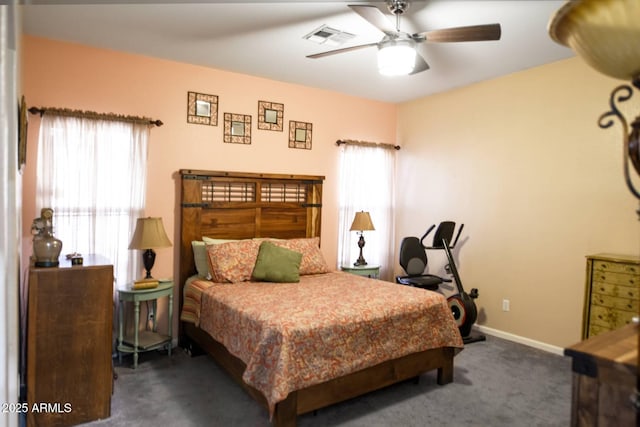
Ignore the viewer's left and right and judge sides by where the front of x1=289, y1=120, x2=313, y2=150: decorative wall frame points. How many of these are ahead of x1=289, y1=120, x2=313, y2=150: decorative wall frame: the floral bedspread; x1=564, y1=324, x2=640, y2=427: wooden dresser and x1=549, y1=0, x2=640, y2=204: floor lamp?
3

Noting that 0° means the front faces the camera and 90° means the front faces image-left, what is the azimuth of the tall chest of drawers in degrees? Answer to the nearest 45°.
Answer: approximately 45°

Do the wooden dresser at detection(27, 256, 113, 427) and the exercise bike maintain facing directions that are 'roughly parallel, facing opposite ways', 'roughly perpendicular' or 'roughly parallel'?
roughly perpendicular

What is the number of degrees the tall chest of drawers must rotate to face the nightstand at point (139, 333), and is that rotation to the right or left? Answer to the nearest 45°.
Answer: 0° — it already faces it

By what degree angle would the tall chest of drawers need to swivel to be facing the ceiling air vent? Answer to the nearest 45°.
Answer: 0° — it already faces it

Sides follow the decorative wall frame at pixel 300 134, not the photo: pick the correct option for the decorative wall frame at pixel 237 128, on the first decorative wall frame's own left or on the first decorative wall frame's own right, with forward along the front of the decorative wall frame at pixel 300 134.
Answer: on the first decorative wall frame's own right

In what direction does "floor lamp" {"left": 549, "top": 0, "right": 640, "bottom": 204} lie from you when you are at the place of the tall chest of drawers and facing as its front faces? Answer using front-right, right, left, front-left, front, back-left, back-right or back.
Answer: front-left
